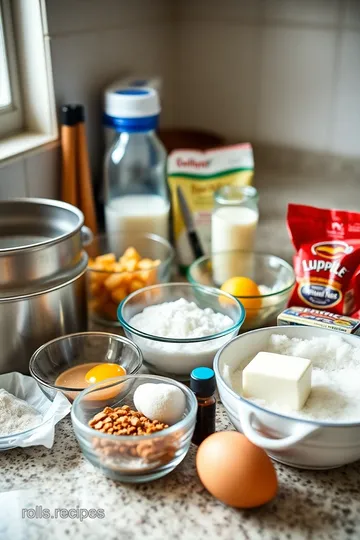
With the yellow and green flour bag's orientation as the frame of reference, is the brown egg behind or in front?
in front

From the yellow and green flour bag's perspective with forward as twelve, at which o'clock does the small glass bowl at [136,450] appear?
The small glass bowl is roughly at 12 o'clock from the yellow and green flour bag.

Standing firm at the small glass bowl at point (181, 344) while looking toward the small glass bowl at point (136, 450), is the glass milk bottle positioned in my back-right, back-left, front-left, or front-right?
back-right

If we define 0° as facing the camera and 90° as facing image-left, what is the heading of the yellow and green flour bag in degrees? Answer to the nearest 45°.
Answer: approximately 0°

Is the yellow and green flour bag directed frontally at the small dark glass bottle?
yes
